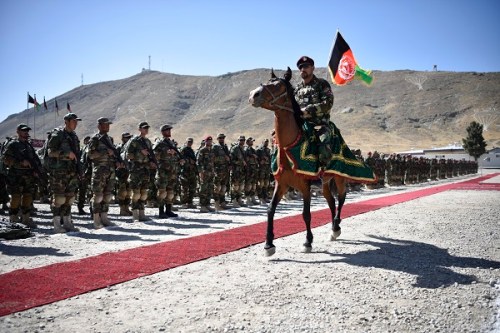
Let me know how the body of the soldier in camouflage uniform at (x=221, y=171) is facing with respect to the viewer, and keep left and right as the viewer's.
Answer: facing the viewer and to the right of the viewer

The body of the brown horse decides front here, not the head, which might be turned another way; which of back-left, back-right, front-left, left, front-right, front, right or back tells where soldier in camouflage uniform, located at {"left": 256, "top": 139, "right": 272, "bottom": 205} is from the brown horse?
back-right

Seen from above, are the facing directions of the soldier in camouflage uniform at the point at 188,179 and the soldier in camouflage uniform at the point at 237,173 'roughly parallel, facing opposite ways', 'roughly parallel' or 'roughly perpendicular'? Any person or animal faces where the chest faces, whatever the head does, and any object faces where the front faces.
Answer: roughly parallel

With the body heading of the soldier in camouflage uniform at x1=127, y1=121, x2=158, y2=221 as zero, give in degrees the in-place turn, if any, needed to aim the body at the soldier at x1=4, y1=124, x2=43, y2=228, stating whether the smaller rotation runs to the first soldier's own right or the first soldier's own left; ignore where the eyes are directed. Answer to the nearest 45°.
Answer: approximately 135° to the first soldier's own right

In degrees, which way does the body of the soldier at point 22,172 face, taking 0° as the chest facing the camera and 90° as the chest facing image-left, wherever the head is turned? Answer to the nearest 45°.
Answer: approximately 315°

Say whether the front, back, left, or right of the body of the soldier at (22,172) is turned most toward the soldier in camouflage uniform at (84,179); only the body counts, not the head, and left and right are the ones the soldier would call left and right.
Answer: left

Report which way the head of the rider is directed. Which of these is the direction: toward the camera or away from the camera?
toward the camera

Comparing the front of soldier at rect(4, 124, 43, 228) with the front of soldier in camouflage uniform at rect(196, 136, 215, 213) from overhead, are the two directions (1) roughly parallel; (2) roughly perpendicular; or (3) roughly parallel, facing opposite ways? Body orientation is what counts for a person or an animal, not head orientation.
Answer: roughly parallel

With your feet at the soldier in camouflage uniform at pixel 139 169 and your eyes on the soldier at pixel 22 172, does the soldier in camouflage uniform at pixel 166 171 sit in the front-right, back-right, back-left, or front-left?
back-right

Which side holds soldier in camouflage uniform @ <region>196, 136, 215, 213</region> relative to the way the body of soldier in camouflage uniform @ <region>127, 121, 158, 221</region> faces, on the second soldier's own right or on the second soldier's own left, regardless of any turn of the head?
on the second soldier's own left

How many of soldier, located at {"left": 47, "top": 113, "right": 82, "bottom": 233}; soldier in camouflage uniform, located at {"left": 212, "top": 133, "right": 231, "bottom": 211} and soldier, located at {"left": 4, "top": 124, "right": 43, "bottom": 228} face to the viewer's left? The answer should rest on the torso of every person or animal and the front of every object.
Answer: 0

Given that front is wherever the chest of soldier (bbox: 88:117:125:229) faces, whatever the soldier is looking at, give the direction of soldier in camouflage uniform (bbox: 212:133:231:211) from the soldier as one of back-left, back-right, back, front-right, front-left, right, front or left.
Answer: left

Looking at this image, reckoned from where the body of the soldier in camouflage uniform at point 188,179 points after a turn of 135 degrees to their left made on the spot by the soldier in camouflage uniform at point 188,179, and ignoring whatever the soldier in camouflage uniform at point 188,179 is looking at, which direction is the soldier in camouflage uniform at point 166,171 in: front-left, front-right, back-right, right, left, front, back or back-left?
back
